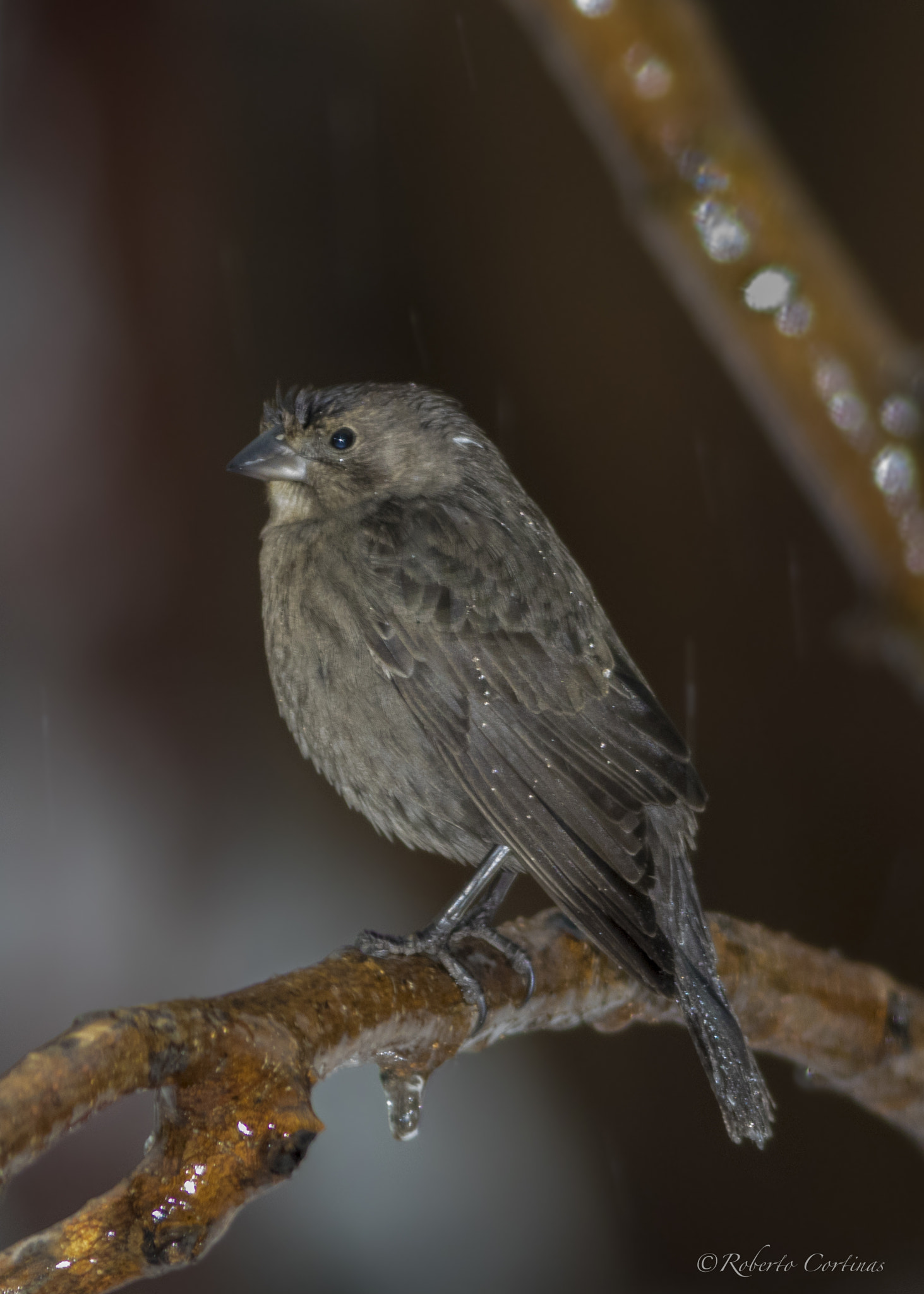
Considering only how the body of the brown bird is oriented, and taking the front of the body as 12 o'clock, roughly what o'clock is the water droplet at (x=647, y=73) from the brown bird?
The water droplet is roughly at 4 o'clock from the brown bird.

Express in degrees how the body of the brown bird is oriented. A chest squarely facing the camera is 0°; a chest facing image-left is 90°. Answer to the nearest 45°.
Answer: approximately 90°

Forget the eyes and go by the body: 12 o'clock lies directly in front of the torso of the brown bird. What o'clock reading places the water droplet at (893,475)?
The water droplet is roughly at 7 o'clock from the brown bird.
